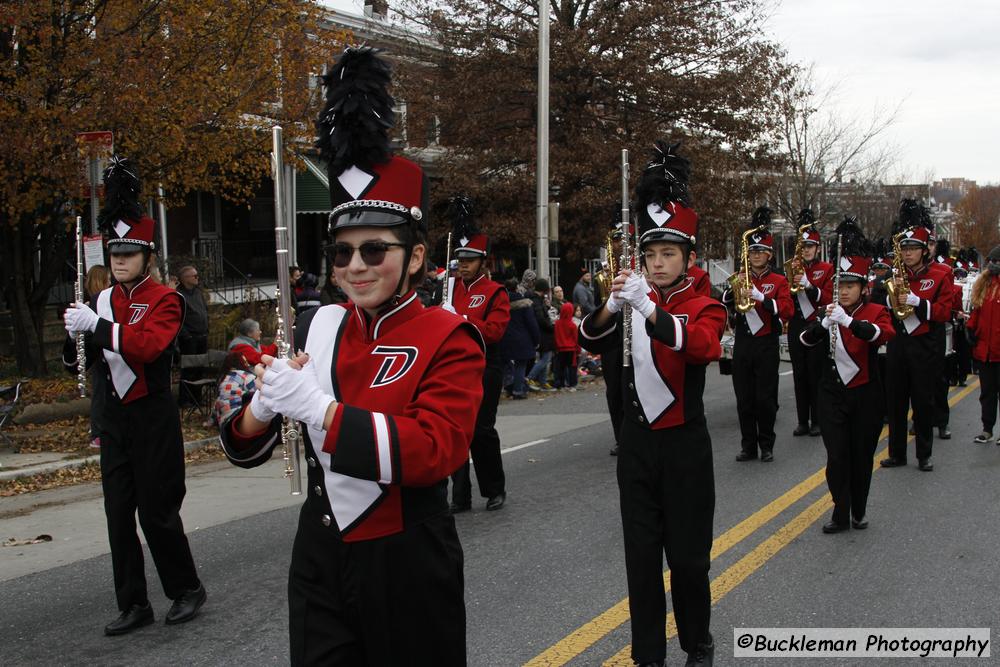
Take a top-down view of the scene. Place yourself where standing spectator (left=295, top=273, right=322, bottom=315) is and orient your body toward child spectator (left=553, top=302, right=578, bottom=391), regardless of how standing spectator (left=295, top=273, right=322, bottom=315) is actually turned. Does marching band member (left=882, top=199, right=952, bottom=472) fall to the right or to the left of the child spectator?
right

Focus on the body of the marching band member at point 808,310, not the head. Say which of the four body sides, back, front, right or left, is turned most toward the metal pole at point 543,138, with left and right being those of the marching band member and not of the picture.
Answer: right

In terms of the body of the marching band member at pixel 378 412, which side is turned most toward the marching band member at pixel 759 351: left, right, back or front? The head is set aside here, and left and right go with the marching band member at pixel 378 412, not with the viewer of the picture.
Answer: back

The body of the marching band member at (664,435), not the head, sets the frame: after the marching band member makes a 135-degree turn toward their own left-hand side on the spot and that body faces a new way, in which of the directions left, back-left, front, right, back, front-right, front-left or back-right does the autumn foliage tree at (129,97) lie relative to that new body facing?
back-left

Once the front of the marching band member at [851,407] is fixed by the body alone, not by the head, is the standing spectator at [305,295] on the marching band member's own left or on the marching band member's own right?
on the marching band member's own right

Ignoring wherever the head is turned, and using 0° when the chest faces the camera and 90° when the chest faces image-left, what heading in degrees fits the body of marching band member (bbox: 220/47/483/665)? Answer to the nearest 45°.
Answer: approximately 45°

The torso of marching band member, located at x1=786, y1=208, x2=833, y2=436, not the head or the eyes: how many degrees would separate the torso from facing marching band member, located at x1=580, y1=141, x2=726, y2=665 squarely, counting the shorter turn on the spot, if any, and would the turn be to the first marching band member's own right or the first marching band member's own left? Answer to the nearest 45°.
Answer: approximately 45° to the first marching band member's own left

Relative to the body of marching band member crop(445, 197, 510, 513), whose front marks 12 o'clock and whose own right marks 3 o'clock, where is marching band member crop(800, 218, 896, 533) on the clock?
marching band member crop(800, 218, 896, 533) is roughly at 8 o'clock from marching band member crop(445, 197, 510, 513).

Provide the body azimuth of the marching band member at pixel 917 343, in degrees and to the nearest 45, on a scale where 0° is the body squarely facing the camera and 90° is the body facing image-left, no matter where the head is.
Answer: approximately 45°

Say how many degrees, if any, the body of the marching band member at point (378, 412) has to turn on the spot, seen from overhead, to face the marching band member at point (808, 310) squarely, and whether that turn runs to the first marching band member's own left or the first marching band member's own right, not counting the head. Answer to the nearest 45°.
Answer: approximately 180°
